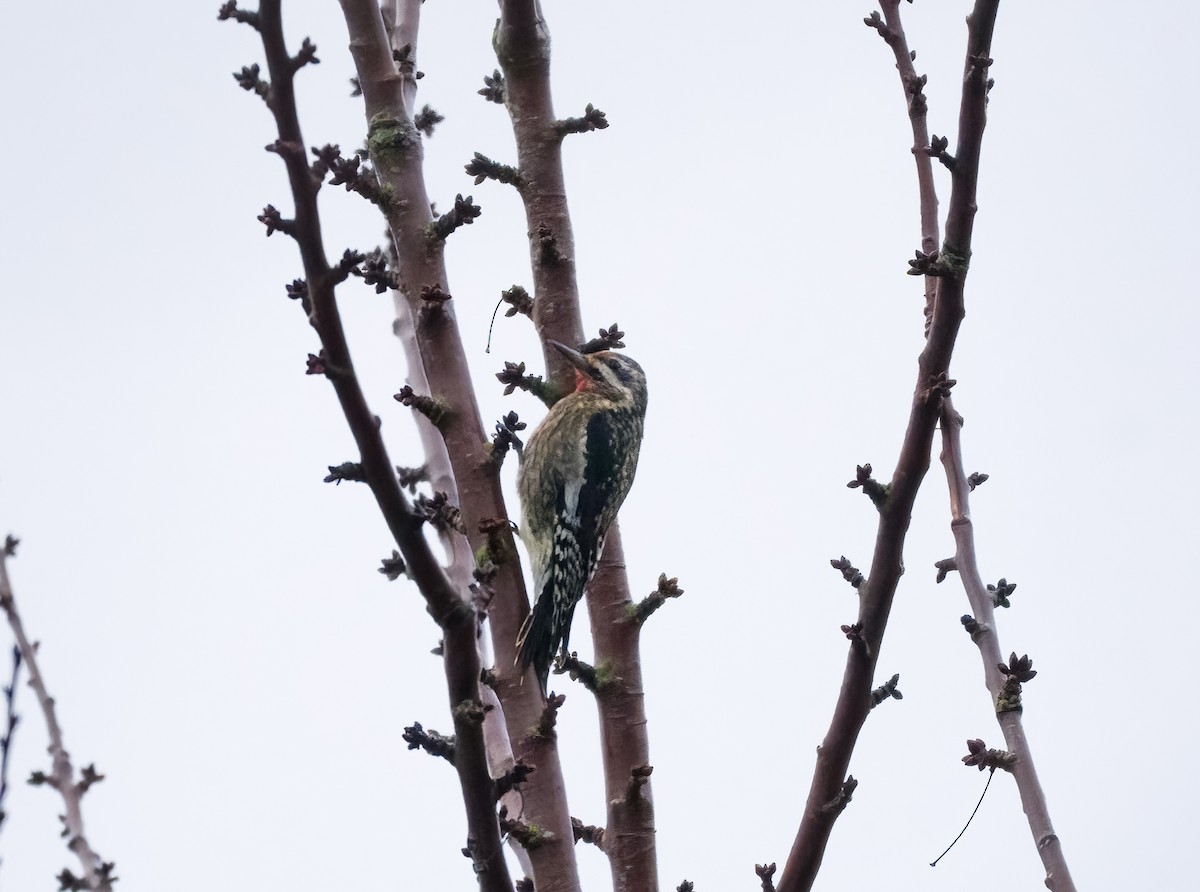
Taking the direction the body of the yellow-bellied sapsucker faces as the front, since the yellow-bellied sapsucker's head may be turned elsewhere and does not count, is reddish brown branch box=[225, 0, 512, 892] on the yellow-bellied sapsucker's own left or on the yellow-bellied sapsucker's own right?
on the yellow-bellied sapsucker's own left
